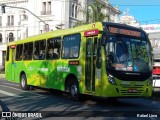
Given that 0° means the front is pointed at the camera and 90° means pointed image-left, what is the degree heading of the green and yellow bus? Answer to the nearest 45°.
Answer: approximately 315°
